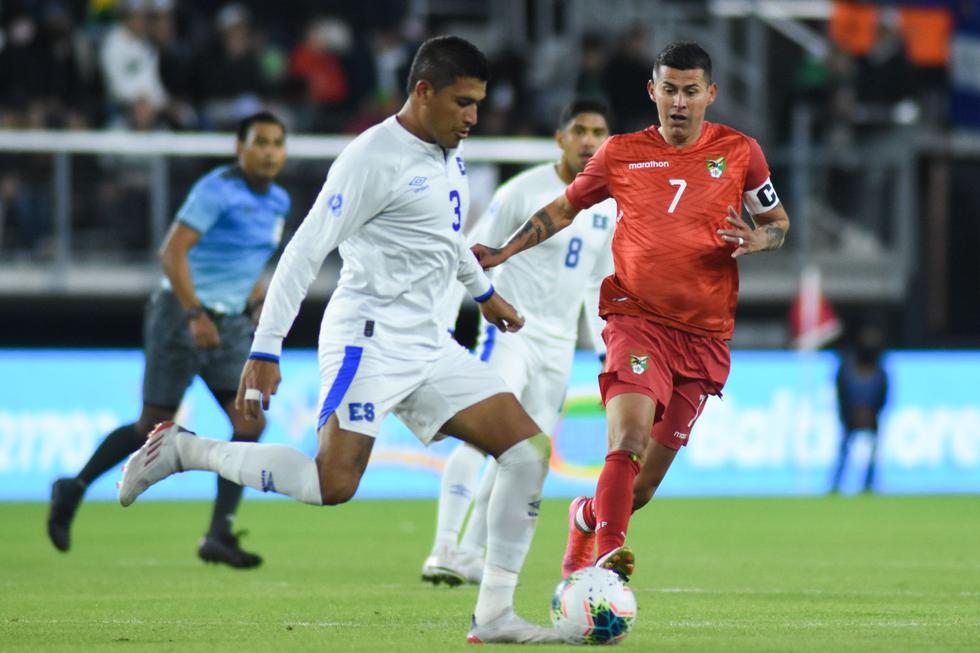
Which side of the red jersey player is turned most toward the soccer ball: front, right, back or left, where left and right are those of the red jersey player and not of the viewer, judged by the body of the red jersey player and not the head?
front

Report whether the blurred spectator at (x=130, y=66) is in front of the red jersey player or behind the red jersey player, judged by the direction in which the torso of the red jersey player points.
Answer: behind

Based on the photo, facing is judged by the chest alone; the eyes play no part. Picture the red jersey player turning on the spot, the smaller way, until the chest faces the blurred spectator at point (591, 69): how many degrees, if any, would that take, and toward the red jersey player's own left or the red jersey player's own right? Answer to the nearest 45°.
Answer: approximately 180°

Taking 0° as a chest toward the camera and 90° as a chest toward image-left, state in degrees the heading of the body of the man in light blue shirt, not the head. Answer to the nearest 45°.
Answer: approximately 315°

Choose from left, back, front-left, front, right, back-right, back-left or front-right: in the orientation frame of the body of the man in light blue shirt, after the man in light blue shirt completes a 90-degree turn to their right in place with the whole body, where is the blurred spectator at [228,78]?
back-right

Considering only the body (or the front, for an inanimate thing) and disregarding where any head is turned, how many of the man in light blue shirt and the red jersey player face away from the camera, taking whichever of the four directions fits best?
0

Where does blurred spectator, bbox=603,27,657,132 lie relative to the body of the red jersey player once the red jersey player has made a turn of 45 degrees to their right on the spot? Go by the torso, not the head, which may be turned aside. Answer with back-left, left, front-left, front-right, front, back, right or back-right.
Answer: back-right

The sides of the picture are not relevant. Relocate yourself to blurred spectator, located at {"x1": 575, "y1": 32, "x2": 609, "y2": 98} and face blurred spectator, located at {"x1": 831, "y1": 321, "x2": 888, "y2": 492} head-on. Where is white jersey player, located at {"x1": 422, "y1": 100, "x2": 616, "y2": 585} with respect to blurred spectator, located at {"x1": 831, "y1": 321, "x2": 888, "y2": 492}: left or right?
right

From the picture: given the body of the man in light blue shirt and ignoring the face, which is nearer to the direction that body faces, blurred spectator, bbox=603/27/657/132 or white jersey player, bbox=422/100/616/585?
the white jersey player

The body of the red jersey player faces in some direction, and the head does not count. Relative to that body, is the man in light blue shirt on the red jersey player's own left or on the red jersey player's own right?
on the red jersey player's own right

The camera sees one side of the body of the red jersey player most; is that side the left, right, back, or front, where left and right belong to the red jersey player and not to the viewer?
front

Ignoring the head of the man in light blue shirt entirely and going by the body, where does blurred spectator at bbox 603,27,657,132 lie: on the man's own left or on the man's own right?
on the man's own left

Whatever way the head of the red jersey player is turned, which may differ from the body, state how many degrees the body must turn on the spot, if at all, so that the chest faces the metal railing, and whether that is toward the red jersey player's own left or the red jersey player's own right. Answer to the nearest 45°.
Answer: approximately 180°

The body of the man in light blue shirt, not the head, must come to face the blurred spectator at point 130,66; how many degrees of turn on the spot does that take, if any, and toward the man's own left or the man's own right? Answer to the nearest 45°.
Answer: approximately 135° to the man's own left

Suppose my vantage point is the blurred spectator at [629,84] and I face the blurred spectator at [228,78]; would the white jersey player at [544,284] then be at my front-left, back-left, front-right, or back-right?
front-left
